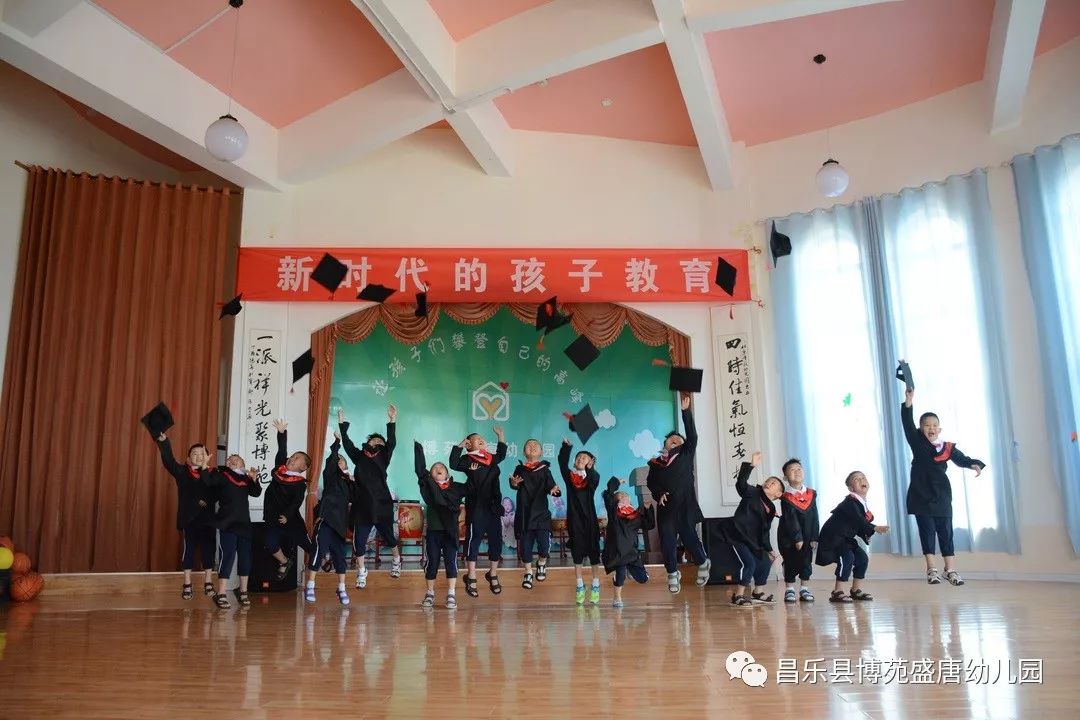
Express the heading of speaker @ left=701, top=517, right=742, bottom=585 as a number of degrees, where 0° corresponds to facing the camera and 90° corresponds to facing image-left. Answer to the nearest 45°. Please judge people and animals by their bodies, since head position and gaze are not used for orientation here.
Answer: approximately 0°

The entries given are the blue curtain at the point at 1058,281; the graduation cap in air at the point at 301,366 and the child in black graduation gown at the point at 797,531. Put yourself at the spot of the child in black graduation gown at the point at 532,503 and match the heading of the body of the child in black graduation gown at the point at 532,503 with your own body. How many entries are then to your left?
2

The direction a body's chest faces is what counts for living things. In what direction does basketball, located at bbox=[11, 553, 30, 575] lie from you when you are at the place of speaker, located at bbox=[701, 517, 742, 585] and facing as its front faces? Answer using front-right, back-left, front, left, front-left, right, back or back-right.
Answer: right

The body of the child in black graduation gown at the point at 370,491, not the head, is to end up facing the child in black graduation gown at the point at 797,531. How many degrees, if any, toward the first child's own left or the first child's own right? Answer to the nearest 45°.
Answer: approximately 90° to the first child's own left

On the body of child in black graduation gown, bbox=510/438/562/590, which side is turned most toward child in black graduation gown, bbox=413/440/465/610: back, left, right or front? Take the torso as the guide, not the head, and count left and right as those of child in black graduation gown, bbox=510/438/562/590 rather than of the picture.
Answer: right

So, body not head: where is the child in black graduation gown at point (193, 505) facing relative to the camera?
toward the camera

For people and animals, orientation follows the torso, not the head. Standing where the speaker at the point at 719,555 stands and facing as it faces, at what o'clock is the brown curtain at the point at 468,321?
The brown curtain is roughly at 4 o'clock from the speaker.

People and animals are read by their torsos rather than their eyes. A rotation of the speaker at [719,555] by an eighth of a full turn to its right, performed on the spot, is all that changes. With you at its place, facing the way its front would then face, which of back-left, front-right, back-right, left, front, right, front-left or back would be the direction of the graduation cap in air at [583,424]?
front

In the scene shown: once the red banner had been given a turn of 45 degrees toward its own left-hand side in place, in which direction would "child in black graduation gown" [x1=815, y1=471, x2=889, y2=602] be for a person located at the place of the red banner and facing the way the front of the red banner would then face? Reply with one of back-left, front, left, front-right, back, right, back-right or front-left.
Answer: front

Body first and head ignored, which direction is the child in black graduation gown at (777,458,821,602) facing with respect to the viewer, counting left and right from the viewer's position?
facing the viewer

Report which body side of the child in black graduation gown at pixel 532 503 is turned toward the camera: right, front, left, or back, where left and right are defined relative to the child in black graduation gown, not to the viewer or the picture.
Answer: front
